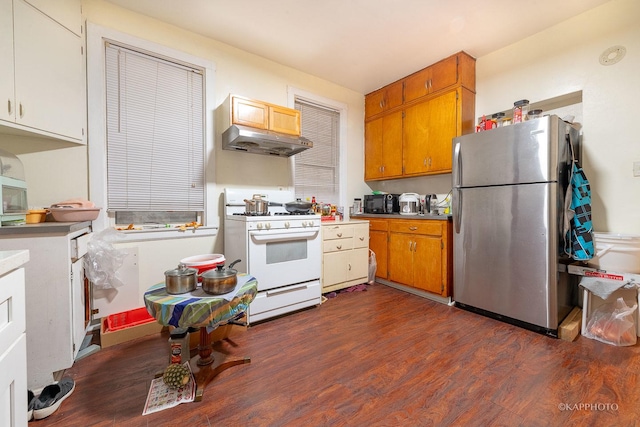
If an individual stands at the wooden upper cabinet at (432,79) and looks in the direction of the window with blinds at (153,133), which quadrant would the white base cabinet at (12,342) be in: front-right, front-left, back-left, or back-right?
front-left

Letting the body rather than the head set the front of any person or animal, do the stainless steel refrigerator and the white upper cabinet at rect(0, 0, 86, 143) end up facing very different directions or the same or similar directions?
very different directions

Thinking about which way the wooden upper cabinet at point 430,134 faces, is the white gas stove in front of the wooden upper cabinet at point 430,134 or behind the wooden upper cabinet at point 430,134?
in front

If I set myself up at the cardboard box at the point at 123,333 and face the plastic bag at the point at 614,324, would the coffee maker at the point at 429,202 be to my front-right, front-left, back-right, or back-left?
front-left

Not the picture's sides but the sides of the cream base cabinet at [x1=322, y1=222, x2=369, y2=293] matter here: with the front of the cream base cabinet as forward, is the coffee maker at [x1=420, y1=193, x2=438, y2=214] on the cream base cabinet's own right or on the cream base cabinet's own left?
on the cream base cabinet's own left

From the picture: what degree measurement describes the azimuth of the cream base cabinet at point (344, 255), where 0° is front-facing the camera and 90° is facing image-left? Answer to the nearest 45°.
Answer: approximately 315°

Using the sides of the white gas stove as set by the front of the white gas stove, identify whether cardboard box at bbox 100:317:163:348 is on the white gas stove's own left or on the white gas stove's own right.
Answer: on the white gas stove's own right

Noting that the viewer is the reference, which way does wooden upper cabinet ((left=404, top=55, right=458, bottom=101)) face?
facing the viewer and to the left of the viewer

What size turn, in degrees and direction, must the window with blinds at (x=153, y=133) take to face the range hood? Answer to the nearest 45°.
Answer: approximately 45° to its left
